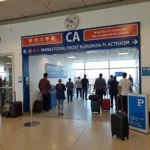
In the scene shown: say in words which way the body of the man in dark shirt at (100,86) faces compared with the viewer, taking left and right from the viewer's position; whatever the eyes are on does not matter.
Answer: facing away from the viewer

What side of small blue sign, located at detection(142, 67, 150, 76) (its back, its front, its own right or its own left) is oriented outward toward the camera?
front

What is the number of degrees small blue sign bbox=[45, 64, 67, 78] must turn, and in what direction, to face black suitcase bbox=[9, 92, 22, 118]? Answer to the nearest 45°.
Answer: approximately 45° to its right

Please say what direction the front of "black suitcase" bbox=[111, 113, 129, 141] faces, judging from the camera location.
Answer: facing the viewer and to the left of the viewer

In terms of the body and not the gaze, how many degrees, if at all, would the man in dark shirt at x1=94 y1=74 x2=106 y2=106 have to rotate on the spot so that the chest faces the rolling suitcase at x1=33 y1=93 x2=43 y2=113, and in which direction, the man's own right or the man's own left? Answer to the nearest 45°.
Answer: approximately 90° to the man's own left

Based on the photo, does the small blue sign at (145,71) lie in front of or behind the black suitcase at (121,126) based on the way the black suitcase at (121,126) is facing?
behind

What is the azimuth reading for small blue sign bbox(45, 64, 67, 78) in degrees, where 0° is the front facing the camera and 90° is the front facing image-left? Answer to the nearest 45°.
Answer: approximately 315°

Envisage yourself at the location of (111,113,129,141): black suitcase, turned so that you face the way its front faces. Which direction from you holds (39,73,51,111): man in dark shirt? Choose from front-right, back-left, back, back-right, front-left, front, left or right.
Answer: right

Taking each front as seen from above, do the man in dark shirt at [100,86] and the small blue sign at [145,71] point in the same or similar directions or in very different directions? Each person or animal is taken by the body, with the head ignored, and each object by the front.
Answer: very different directions

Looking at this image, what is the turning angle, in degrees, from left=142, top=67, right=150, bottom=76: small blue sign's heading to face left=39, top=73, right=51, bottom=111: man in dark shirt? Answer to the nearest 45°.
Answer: approximately 90° to its right

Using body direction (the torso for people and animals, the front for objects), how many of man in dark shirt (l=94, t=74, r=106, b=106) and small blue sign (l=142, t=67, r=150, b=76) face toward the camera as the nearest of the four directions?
1
